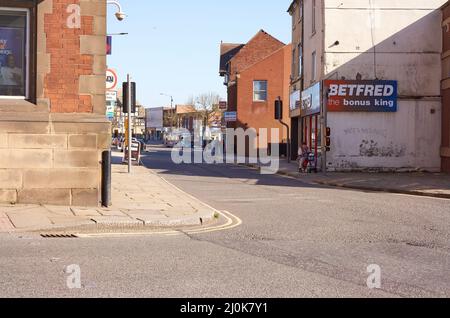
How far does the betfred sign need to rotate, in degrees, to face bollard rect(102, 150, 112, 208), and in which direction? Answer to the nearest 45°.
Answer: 0° — it already faces it

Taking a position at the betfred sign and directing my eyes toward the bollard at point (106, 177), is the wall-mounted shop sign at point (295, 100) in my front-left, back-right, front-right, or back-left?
back-right

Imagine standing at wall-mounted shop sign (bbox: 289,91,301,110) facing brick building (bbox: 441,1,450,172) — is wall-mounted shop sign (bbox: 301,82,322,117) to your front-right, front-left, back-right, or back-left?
front-right

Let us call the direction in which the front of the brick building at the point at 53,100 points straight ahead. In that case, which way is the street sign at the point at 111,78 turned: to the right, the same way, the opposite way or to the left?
the same way

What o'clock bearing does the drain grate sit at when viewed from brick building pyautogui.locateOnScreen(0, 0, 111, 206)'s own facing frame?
The drain grate is roughly at 12 o'clock from the brick building.

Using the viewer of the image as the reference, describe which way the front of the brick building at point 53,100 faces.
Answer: facing the viewer

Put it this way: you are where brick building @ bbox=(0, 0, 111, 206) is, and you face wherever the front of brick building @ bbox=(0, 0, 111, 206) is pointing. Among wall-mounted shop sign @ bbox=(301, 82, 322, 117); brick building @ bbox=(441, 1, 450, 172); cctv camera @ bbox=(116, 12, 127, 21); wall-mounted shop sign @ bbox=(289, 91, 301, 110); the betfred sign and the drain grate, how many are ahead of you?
1

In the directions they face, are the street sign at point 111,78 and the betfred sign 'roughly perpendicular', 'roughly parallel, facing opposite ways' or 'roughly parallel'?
roughly parallel

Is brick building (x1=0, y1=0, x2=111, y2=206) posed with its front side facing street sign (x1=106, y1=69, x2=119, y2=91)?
no

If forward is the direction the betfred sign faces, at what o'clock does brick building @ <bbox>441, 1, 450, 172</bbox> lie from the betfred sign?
The brick building is roughly at 9 o'clock from the betfred sign.
